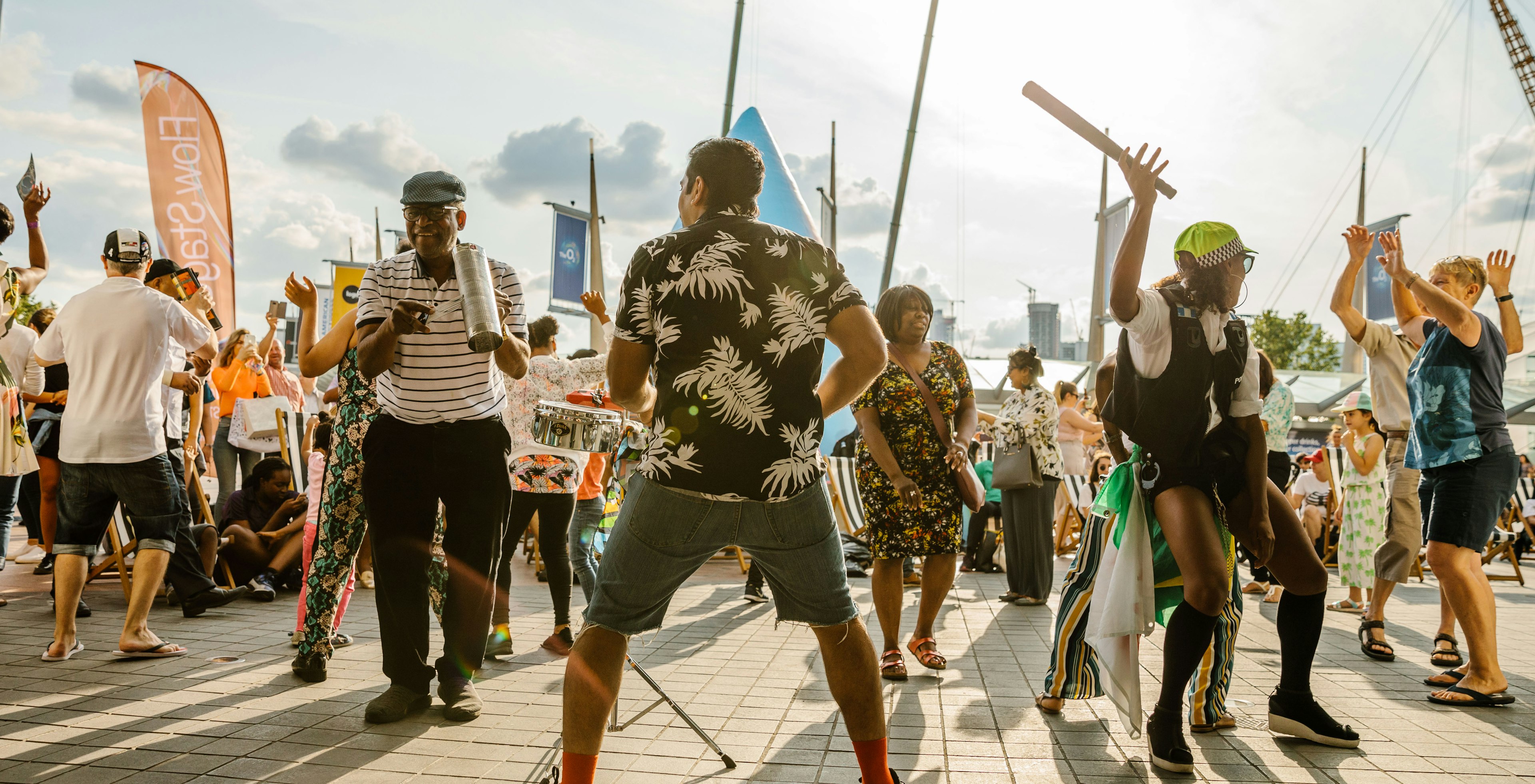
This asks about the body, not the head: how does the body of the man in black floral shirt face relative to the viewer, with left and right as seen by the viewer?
facing away from the viewer

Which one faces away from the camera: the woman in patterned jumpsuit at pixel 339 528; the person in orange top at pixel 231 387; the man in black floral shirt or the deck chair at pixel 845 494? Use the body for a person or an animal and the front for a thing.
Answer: the man in black floral shirt

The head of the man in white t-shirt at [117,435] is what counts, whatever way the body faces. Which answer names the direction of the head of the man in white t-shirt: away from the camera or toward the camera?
away from the camera

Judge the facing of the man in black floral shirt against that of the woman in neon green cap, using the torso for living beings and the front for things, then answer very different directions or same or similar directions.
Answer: very different directions

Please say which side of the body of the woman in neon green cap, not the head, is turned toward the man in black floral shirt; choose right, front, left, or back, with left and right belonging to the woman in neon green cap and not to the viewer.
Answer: right

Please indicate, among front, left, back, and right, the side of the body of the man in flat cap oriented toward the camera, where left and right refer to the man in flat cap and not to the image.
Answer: front

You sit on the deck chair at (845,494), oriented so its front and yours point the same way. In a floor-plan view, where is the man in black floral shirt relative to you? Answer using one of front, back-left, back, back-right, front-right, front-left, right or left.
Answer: front-right

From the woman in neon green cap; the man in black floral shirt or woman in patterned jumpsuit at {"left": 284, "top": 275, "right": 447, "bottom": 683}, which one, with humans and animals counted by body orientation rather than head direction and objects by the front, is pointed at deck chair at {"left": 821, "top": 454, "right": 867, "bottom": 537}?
the man in black floral shirt
